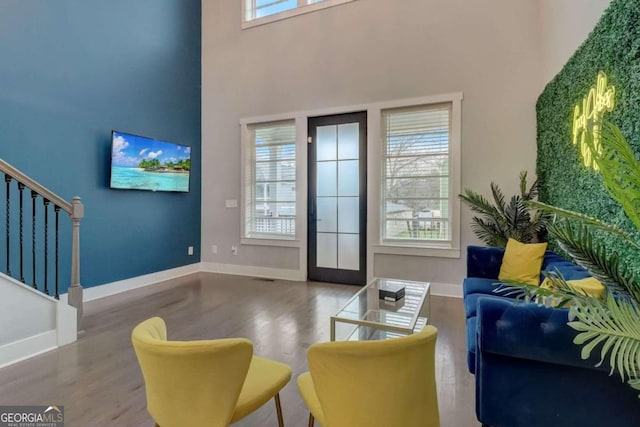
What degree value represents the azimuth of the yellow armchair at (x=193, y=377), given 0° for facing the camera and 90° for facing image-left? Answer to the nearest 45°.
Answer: approximately 225°

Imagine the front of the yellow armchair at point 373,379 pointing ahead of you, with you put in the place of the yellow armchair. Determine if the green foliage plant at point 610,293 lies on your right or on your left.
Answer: on your right

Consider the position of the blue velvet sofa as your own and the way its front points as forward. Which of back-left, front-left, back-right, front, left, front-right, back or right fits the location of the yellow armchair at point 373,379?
front-left

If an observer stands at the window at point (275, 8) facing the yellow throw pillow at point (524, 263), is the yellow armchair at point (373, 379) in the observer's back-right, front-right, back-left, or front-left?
front-right

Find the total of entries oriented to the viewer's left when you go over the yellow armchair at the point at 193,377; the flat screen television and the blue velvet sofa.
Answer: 1

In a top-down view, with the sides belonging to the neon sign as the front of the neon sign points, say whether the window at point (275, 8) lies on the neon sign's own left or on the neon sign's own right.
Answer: on the neon sign's own right

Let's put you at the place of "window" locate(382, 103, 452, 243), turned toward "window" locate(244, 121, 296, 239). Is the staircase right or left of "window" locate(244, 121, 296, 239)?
left

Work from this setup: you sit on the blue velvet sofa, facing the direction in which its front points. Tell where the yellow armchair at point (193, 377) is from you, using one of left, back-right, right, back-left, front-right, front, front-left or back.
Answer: front-left

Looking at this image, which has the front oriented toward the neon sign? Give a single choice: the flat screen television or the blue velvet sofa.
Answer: the flat screen television

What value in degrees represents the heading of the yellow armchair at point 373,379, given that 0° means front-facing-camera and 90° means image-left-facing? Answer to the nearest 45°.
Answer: approximately 135°

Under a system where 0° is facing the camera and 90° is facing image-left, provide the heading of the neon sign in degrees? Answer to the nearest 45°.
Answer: approximately 45°

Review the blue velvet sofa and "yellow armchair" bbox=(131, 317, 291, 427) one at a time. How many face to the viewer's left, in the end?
1

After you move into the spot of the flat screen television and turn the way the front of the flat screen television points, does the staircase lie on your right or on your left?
on your right

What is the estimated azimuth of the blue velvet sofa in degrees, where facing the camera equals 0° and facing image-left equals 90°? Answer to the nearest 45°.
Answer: approximately 90°

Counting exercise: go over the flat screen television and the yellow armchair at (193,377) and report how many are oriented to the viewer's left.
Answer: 0

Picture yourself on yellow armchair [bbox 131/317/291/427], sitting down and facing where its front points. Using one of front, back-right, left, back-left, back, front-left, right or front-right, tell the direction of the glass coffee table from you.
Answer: front

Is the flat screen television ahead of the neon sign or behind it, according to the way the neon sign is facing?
ahead

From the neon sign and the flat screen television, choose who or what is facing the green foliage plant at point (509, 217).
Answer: the flat screen television
